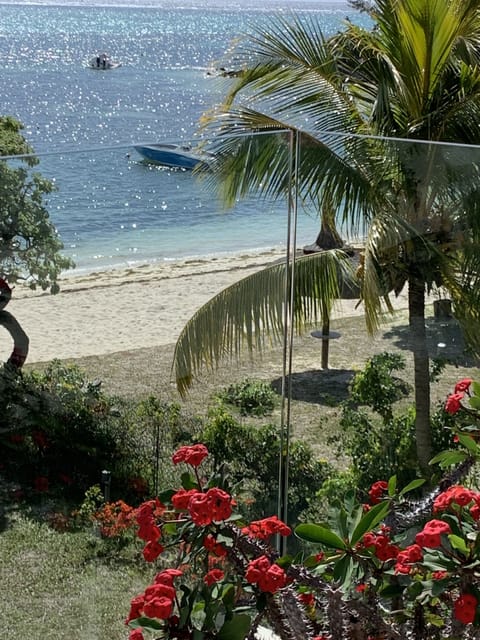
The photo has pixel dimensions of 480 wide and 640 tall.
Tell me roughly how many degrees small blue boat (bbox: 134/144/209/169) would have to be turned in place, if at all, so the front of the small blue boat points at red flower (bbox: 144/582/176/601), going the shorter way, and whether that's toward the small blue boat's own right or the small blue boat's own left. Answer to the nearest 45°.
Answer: approximately 135° to the small blue boat's own left

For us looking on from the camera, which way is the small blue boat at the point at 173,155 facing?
facing away from the viewer and to the left of the viewer

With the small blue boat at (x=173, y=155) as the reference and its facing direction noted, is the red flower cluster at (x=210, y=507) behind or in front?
behind

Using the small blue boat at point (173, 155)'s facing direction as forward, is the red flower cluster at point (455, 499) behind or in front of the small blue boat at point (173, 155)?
behind
